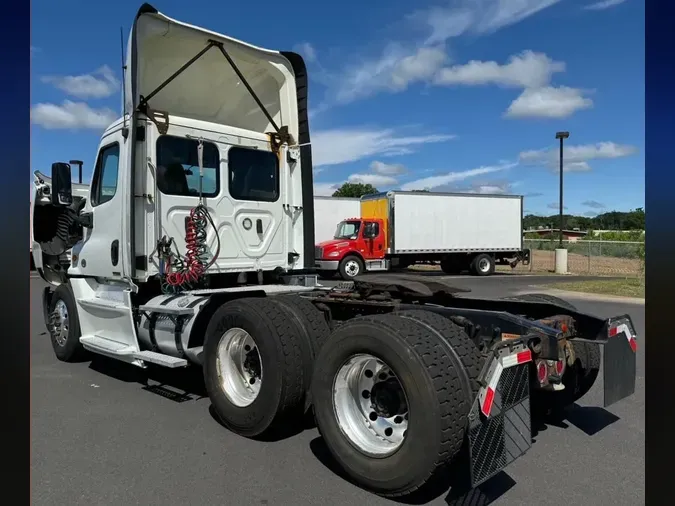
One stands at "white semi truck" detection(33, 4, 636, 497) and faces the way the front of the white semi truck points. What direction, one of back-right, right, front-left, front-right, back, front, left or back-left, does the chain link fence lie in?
right

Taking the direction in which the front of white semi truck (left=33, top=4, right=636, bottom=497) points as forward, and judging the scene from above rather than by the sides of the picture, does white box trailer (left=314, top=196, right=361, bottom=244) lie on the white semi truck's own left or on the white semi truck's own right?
on the white semi truck's own right

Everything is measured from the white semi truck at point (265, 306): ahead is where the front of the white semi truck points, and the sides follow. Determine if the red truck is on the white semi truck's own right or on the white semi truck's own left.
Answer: on the white semi truck's own right

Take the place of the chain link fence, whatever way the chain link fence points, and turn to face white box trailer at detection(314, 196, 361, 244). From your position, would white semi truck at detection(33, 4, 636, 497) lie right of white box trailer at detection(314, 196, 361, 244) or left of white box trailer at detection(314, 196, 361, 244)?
left

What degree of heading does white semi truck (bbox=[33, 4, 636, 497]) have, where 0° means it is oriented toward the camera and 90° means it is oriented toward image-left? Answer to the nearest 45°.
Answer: approximately 135°

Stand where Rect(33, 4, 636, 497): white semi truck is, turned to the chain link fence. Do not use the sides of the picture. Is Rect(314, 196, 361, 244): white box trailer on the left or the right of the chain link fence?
left

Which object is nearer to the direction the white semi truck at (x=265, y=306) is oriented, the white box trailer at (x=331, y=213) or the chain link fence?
the white box trailer
